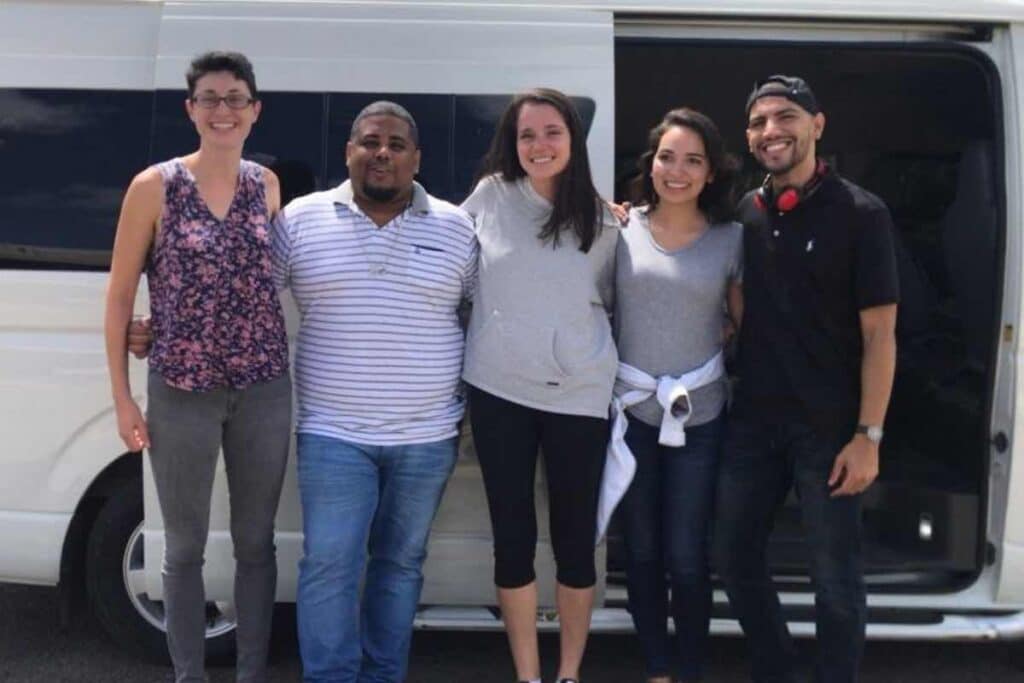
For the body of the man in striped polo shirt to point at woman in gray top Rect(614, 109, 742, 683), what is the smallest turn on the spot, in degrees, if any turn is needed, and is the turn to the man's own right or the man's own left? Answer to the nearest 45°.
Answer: approximately 90° to the man's own left

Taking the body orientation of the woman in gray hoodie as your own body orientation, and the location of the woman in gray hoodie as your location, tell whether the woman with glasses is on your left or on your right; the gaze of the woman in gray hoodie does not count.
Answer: on your right

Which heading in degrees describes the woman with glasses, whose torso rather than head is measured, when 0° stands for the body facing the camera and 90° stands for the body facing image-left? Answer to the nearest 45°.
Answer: approximately 0°

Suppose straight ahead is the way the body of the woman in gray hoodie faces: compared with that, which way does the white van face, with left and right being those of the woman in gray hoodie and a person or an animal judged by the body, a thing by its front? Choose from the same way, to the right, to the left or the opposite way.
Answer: to the left

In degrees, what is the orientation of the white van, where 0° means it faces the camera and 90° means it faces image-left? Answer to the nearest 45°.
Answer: approximately 270°
